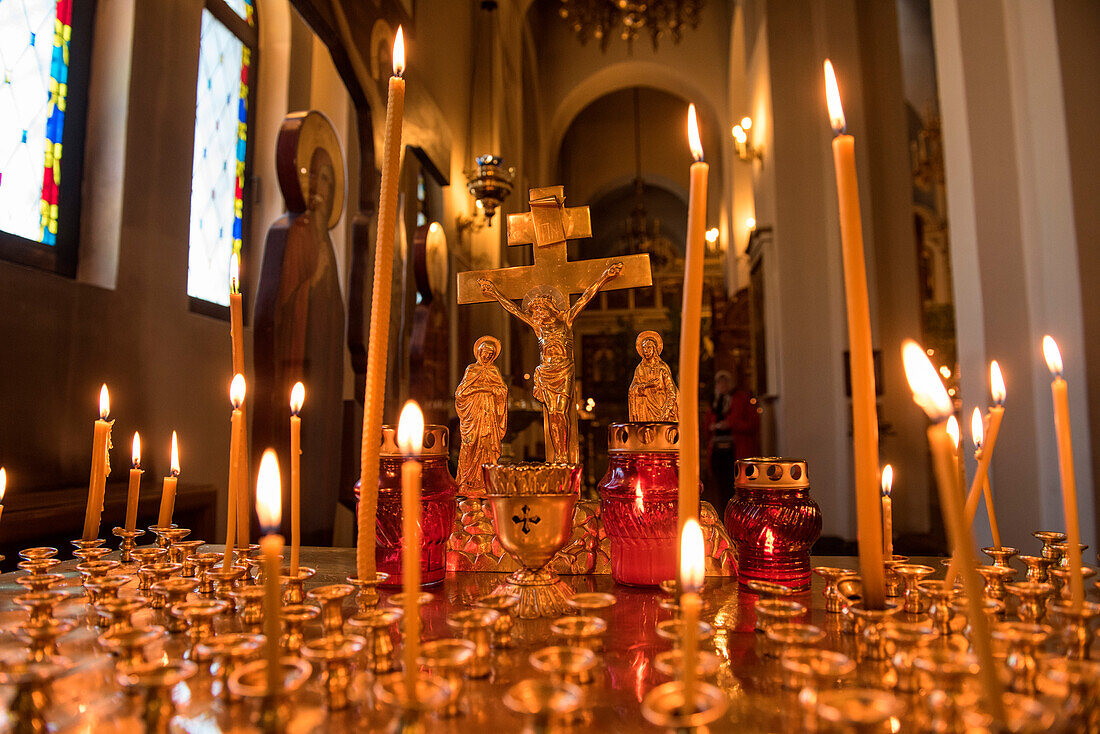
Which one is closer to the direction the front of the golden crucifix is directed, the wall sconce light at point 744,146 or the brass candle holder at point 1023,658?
the brass candle holder

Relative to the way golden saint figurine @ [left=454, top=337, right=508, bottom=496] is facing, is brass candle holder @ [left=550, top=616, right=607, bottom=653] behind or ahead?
ahead

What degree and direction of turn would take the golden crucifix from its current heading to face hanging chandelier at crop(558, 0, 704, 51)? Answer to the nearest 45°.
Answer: approximately 180°

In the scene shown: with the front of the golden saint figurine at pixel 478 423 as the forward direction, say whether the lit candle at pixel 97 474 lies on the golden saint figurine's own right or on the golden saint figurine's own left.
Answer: on the golden saint figurine's own right

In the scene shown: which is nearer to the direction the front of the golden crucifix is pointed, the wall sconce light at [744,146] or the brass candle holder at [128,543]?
the brass candle holder

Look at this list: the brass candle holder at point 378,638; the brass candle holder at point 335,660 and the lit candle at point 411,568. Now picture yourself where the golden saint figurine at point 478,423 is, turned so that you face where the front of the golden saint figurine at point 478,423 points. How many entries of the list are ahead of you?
3

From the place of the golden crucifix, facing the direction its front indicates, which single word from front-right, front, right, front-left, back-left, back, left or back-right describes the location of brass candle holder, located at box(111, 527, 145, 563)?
right

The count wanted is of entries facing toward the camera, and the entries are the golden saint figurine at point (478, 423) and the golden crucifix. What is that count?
2

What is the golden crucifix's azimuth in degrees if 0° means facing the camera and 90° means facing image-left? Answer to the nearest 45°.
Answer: approximately 0°

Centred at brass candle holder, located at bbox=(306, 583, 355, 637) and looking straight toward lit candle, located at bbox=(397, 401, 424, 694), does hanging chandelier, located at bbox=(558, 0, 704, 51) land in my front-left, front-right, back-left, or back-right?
back-left

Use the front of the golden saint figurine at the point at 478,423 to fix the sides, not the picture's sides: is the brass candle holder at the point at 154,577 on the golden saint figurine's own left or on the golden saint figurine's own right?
on the golden saint figurine's own right

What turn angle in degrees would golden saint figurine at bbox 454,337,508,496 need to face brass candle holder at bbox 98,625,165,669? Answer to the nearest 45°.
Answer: approximately 45° to its right
